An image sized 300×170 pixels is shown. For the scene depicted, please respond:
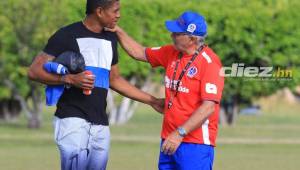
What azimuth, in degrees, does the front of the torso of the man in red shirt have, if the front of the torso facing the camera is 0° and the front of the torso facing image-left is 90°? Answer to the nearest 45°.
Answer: approximately 45°

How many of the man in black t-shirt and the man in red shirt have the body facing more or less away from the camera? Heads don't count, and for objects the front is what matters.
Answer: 0

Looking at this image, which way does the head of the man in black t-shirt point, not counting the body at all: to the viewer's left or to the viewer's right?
to the viewer's right

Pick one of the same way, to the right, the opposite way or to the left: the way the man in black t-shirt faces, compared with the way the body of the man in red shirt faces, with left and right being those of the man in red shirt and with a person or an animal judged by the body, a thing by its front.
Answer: to the left

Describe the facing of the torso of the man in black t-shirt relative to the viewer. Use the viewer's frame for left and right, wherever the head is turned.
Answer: facing the viewer and to the right of the viewer

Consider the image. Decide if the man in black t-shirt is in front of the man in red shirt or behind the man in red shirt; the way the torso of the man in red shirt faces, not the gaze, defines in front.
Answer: in front

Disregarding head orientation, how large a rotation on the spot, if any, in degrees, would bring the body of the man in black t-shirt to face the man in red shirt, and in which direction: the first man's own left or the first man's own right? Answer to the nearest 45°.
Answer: approximately 45° to the first man's own left
